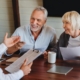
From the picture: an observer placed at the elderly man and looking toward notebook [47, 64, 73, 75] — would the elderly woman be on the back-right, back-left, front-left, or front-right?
front-left

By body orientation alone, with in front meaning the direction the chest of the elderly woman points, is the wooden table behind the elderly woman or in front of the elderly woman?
in front

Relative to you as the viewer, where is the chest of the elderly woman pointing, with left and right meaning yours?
facing the viewer and to the left of the viewer

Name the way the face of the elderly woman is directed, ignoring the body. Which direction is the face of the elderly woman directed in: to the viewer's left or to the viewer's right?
to the viewer's left
